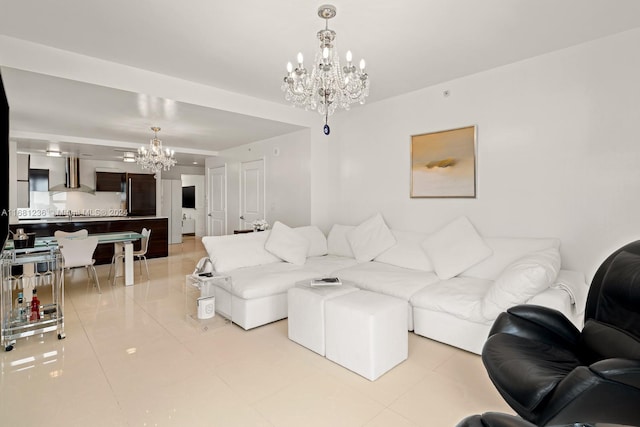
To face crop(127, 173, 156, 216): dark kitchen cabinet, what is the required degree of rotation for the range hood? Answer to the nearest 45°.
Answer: approximately 90° to its left

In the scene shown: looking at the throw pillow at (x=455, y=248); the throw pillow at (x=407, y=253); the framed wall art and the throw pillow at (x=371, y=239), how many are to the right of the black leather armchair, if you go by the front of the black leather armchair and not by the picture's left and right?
4

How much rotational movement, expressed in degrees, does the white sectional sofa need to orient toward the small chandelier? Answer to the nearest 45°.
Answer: approximately 45° to its right

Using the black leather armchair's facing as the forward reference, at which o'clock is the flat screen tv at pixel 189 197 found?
The flat screen tv is roughly at 2 o'clock from the black leather armchair.

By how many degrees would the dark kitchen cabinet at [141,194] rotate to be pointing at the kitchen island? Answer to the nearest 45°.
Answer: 0° — it already faces it

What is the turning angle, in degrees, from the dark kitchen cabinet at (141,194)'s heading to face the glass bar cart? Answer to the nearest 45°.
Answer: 0° — it already faces it

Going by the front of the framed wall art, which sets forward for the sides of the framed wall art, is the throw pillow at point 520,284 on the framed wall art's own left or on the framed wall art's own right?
on the framed wall art's own left

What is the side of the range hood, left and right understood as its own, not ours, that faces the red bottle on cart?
front

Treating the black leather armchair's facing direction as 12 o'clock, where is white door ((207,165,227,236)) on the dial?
The white door is roughly at 2 o'clock from the black leather armchair.

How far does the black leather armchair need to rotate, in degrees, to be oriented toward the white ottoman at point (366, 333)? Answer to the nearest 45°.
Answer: approximately 45° to its right

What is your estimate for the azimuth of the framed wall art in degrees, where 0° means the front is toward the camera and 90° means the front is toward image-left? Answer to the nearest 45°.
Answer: approximately 45°

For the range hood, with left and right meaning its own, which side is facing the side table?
front

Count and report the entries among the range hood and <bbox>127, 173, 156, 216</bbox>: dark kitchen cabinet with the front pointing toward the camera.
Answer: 2

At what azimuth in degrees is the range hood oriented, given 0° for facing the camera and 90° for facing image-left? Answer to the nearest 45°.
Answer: approximately 0°
